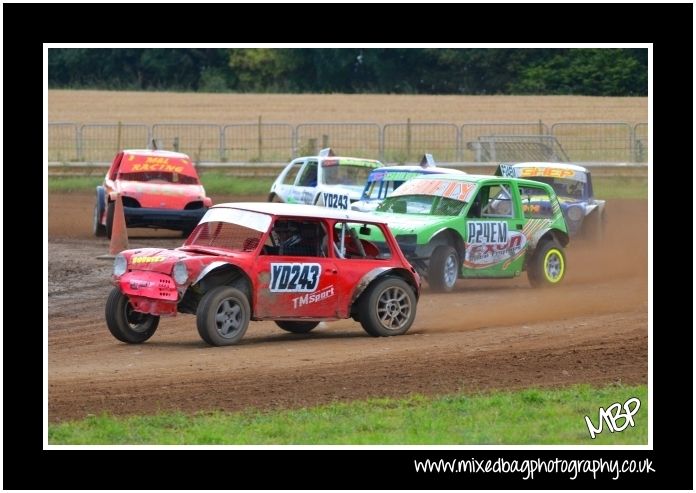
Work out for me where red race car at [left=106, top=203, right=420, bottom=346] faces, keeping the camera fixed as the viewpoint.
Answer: facing the viewer and to the left of the viewer

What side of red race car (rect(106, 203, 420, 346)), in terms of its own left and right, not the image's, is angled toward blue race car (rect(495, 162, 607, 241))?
back

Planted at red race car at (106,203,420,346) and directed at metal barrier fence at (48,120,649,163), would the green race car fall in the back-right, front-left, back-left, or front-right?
front-right

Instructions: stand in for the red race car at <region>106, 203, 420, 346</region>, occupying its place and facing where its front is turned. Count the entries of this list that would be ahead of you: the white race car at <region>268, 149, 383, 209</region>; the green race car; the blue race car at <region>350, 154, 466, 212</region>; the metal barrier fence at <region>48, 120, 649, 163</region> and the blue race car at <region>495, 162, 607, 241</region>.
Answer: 0

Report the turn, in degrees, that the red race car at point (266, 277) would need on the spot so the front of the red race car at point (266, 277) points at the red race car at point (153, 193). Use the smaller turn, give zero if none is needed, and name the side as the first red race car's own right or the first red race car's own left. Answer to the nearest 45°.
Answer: approximately 135° to the first red race car's own right

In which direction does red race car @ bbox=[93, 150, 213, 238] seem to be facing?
toward the camera

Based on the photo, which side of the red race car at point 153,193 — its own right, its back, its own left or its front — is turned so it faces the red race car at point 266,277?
front

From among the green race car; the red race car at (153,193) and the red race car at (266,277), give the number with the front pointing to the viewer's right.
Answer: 0

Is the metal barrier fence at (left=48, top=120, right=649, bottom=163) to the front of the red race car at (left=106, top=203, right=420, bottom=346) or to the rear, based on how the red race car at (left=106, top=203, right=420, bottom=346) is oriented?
to the rear

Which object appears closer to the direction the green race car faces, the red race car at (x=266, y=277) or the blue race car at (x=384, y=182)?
the red race car
